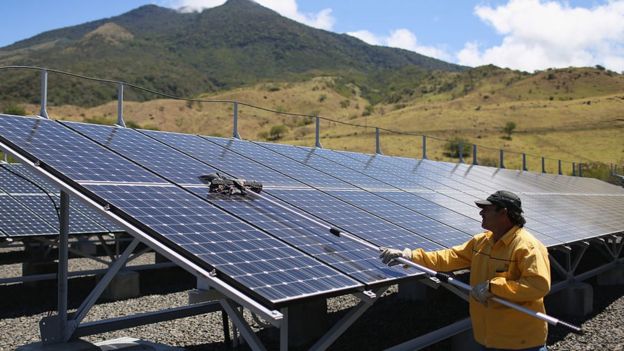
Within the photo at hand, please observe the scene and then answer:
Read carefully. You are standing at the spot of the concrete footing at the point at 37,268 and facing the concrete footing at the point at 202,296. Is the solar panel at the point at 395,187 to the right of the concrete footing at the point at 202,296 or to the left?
left

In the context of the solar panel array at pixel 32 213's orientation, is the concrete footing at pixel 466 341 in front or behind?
in front

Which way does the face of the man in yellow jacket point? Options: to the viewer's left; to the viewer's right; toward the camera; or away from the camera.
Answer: to the viewer's left

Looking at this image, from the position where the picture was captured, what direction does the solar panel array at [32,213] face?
facing the viewer and to the right of the viewer

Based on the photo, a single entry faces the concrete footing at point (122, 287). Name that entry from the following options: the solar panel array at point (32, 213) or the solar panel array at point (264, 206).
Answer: the solar panel array at point (32, 213)

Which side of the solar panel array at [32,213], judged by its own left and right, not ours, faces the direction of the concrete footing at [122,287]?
front

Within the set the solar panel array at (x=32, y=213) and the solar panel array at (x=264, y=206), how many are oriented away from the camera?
0

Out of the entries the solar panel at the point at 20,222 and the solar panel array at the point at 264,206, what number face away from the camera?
0

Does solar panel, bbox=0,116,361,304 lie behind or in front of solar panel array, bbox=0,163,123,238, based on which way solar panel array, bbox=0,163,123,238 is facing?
in front
